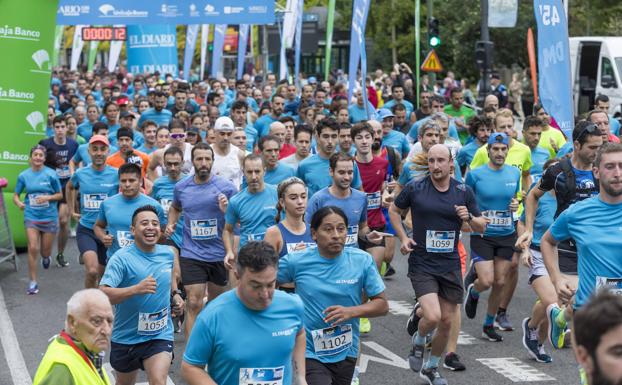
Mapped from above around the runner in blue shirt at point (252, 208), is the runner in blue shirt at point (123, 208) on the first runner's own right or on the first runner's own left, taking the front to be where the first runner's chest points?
on the first runner's own right

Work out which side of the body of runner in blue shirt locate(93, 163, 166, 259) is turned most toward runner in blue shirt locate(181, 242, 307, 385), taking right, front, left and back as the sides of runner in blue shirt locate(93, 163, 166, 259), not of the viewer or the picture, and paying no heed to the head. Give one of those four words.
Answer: front

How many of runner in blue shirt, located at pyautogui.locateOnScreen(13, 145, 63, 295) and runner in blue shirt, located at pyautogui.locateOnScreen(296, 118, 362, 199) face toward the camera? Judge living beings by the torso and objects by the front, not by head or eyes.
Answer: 2

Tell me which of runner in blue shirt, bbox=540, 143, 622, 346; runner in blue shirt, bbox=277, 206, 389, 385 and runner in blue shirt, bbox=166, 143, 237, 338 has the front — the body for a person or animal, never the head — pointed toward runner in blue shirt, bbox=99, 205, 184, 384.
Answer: runner in blue shirt, bbox=166, 143, 237, 338
